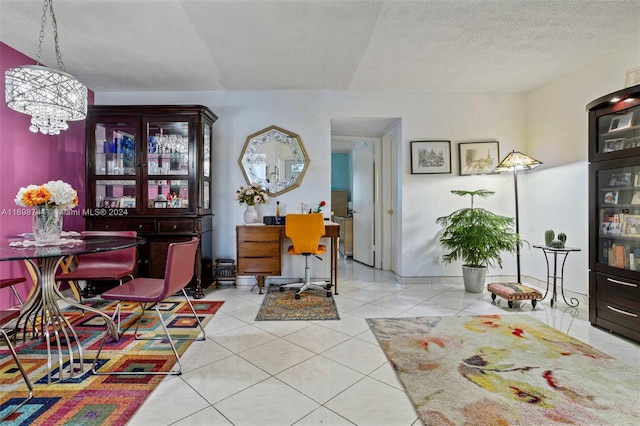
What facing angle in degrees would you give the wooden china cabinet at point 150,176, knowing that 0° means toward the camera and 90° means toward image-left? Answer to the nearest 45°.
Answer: approximately 0°

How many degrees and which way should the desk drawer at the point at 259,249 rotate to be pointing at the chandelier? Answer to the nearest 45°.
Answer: approximately 45° to its right

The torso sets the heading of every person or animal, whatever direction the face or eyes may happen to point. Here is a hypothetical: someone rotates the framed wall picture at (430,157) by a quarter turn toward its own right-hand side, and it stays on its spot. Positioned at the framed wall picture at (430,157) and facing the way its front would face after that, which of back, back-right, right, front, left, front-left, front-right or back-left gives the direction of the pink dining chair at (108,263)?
front-left

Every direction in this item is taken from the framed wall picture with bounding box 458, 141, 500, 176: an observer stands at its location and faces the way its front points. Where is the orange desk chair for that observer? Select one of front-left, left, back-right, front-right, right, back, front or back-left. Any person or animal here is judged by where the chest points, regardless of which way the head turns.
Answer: front-right

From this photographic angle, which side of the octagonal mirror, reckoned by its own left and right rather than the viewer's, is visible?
front

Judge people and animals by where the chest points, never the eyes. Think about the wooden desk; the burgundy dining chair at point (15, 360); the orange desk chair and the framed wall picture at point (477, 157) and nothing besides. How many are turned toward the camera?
2

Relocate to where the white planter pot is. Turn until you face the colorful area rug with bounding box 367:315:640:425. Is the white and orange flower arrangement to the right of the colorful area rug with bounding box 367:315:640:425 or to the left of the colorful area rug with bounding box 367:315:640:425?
right

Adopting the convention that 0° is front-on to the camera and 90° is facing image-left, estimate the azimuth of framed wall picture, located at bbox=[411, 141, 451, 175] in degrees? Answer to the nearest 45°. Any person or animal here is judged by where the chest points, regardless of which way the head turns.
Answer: approximately 0°

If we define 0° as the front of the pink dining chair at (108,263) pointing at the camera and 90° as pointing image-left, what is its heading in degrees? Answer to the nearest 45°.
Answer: approximately 45°

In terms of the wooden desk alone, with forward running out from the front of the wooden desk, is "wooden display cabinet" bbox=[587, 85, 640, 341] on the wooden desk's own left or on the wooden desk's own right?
on the wooden desk's own left

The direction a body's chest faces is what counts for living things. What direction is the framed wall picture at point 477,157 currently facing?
toward the camera

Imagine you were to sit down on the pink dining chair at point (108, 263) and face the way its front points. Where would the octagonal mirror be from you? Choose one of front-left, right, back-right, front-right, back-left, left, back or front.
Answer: back-left

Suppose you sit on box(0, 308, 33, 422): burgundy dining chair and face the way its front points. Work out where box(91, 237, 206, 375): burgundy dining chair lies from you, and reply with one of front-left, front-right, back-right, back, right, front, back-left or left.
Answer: front-right

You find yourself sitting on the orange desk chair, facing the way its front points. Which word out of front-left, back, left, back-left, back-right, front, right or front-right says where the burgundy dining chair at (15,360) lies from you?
back-left

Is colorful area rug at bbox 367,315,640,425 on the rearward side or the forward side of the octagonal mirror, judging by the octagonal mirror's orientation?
on the forward side

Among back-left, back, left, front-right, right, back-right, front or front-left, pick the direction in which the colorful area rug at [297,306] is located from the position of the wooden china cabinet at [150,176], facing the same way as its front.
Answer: front-left

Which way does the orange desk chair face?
away from the camera
